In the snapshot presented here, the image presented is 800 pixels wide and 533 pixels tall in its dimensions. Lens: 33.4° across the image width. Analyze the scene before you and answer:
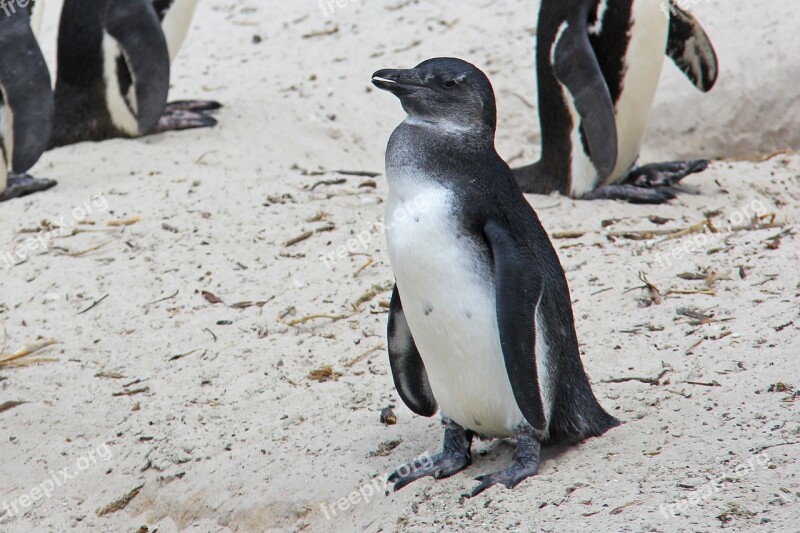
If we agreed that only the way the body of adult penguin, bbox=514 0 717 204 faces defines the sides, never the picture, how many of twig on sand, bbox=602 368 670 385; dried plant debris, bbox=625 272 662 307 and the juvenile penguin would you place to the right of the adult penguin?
3

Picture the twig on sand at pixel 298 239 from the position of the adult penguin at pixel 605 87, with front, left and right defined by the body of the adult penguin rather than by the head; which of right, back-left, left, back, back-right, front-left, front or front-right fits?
back-right

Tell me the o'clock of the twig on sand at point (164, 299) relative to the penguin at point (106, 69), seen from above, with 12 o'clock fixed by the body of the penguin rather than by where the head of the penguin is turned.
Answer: The twig on sand is roughly at 3 o'clock from the penguin.

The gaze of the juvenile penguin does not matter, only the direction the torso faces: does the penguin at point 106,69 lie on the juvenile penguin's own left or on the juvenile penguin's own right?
on the juvenile penguin's own right

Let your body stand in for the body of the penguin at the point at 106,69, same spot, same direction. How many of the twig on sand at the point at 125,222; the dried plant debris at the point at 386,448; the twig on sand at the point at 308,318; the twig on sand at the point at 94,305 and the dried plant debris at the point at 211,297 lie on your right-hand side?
5

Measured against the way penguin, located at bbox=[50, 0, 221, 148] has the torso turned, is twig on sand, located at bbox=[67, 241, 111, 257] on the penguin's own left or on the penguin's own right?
on the penguin's own right

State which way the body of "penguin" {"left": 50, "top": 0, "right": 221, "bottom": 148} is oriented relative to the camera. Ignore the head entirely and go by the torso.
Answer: to the viewer's right

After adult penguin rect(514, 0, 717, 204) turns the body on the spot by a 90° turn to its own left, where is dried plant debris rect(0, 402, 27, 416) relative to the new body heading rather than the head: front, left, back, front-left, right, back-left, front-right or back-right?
back-left

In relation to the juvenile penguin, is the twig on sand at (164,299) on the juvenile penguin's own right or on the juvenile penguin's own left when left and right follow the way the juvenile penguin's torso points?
on the juvenile penguin's own right

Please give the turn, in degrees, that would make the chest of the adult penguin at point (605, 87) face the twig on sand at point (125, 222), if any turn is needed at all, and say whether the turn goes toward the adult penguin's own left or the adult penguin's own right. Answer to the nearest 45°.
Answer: approximately 135° to the adult penguin's own right

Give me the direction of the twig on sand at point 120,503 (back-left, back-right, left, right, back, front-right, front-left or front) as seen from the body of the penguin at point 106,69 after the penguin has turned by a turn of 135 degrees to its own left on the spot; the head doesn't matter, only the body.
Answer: back-left

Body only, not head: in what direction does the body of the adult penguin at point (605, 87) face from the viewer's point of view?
to the viewer's right

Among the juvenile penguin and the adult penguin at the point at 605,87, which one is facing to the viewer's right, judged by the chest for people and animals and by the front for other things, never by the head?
the adult penguin

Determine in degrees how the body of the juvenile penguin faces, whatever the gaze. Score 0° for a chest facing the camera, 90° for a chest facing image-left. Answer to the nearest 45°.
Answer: approximately 45°

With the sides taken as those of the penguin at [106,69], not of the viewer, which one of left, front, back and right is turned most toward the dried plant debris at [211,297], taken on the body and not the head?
right

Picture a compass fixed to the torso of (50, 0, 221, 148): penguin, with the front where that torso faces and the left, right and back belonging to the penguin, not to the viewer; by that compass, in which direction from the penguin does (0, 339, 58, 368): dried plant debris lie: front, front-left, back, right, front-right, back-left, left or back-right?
right
